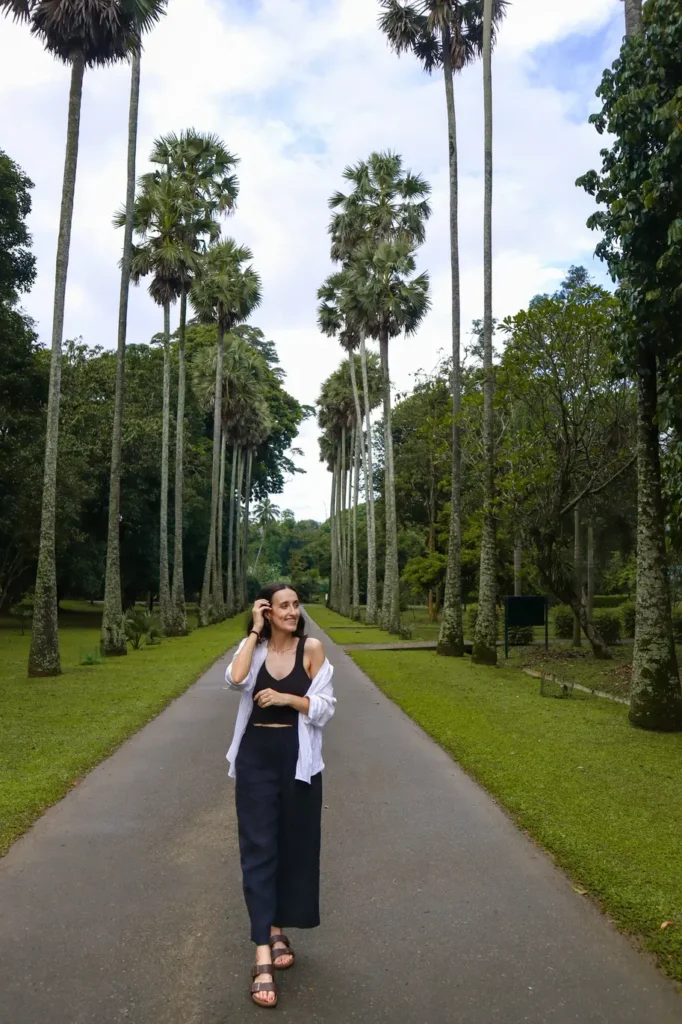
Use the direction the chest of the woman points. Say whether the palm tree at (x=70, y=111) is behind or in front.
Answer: behind

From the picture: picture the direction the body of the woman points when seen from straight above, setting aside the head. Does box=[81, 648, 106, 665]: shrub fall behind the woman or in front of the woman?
behind

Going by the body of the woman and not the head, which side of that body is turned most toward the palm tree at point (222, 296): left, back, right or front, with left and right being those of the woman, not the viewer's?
back

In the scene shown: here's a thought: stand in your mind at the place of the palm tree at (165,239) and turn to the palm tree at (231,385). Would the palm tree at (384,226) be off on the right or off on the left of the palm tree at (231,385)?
right

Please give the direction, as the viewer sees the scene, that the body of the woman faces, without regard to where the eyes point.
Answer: toward the camera

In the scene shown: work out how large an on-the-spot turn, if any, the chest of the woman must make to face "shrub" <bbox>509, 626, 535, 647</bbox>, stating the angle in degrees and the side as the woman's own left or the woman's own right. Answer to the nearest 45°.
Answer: approximately 180°

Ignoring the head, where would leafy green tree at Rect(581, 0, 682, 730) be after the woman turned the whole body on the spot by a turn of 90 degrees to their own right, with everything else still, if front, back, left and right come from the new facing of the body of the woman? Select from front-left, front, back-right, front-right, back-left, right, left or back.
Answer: back-right

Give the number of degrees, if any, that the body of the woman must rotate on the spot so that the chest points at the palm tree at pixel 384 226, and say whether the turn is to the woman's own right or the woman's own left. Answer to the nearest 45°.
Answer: approximately 180°

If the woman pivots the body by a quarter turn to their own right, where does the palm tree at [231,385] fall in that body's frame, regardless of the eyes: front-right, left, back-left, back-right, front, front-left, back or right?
right

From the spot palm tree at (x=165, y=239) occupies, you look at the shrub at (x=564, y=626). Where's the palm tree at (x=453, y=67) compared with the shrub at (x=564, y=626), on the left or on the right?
right

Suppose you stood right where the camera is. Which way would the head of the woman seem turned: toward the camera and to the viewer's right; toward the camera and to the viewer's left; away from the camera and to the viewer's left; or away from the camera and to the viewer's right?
toward the camera and to the viewer's right

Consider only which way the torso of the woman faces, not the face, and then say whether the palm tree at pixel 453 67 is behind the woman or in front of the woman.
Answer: behind

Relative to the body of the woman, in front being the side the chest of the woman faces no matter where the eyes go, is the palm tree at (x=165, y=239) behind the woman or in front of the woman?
behind

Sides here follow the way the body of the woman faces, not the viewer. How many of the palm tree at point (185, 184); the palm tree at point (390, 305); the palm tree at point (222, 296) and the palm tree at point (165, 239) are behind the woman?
4
